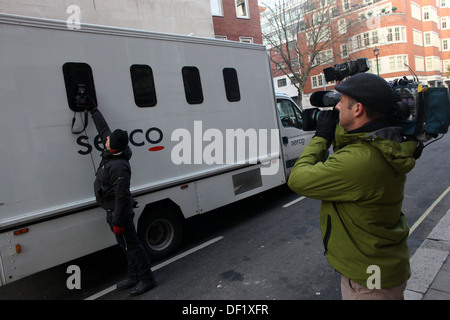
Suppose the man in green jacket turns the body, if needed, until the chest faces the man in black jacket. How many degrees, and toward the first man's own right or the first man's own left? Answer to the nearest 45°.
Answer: approximately 45° to the first man's own right

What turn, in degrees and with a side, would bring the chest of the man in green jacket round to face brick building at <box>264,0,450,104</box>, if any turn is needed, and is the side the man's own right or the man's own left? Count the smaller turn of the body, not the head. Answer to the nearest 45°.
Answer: approximately 90° to the man's own right

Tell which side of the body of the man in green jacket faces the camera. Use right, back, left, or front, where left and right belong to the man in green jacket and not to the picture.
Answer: left

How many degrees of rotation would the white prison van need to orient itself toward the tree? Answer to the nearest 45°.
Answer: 0° — it already faces it

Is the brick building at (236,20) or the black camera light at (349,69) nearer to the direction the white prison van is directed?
the brick building

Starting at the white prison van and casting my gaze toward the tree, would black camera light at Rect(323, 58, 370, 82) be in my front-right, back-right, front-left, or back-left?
back-right

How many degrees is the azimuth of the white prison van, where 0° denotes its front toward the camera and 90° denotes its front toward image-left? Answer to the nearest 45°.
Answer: approximately 225°

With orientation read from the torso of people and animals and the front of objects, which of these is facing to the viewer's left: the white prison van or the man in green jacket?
the man in green jacket

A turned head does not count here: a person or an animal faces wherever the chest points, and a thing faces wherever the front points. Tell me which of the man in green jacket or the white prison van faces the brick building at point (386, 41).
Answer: the white prison van

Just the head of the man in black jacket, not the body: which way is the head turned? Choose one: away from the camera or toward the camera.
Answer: away from the camera

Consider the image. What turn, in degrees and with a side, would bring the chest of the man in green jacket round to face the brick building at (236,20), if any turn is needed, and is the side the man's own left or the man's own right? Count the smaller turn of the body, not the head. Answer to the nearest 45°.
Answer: approximately 90° to the man's own right
